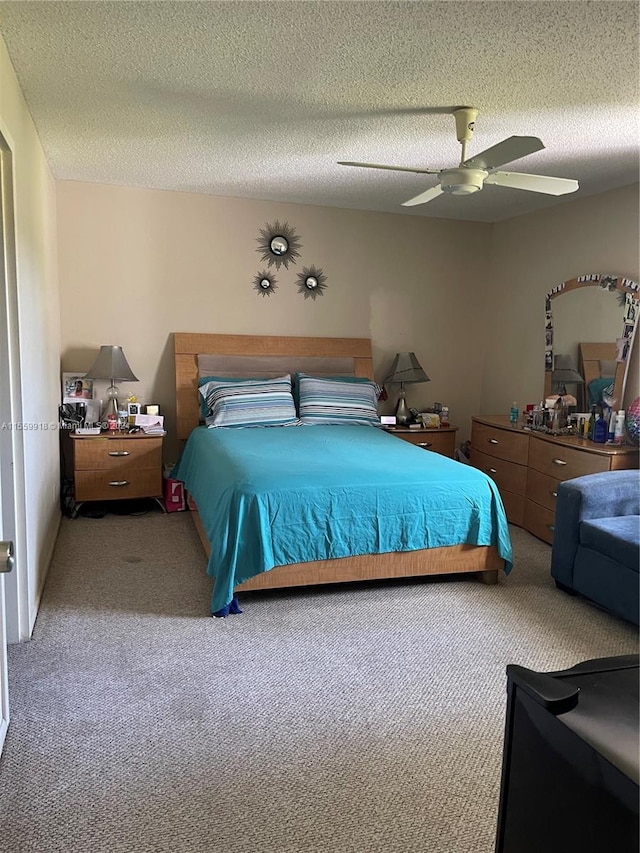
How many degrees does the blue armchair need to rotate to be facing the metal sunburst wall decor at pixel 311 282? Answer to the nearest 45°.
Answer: approximately 90° to its right

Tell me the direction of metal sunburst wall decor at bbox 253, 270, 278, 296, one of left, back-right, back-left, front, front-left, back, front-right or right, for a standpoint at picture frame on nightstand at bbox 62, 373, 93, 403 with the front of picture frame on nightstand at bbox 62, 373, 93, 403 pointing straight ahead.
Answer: left

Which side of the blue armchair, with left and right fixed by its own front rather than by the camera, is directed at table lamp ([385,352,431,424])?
right

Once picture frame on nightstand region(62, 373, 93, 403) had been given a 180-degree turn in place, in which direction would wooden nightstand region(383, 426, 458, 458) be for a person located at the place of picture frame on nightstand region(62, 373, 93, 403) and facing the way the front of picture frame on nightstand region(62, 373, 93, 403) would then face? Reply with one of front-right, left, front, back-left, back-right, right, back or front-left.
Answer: right

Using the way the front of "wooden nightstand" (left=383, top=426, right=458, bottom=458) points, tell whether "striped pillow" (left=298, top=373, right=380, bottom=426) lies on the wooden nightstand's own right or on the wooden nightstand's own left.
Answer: on the wooden nightstand's own right

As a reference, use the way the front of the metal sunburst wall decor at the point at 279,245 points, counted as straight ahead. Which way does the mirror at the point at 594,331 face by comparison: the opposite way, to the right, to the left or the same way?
to the right

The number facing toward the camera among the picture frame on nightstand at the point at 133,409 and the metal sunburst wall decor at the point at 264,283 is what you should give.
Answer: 2

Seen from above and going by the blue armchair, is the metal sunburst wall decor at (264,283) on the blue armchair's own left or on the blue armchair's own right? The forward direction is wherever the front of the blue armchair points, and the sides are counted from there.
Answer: on the blue armchair's own right

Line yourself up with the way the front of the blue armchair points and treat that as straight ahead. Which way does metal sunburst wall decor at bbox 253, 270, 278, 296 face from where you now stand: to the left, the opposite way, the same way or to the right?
to the left

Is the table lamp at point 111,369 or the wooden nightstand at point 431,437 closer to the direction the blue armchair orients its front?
the table lamp

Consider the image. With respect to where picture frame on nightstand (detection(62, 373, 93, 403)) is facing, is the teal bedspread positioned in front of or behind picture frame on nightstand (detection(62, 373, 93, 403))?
in front

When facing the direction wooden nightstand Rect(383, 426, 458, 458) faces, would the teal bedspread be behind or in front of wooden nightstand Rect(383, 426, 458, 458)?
in front

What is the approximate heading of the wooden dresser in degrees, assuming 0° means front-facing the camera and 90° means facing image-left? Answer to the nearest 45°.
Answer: approximately 45°
